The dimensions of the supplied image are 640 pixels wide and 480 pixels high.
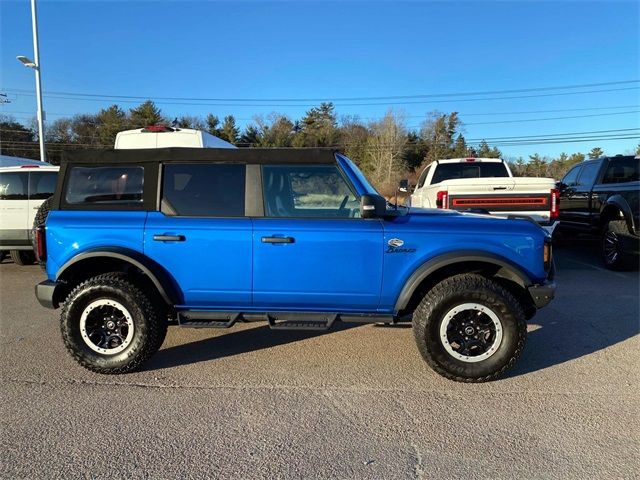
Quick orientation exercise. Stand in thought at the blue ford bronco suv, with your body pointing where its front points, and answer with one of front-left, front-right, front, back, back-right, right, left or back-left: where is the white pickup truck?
front-left

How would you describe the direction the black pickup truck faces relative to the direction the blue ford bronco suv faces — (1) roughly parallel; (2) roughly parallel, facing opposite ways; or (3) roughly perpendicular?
roughly perpendicular

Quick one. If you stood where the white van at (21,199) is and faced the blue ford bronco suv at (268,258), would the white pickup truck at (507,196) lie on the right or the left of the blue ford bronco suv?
left

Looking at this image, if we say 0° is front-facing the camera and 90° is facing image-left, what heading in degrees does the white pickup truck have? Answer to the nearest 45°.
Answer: approximately 135°

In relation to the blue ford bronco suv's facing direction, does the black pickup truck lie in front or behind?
in front

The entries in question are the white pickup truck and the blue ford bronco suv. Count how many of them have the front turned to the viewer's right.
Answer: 1

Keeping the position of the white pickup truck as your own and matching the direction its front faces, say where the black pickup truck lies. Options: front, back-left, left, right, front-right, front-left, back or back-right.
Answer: right

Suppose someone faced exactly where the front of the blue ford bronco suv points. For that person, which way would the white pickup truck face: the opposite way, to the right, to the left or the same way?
to the left

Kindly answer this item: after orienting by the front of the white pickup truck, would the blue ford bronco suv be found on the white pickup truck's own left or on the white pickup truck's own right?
on the white pickup truck's own left

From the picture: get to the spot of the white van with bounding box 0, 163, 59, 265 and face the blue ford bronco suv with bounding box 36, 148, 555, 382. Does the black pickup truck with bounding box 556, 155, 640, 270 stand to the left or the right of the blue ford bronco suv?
left

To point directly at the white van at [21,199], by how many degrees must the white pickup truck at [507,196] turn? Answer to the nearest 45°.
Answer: approximately 45° to its left

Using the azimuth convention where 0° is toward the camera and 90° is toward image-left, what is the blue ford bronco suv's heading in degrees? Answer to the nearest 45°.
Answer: approximately 270°
